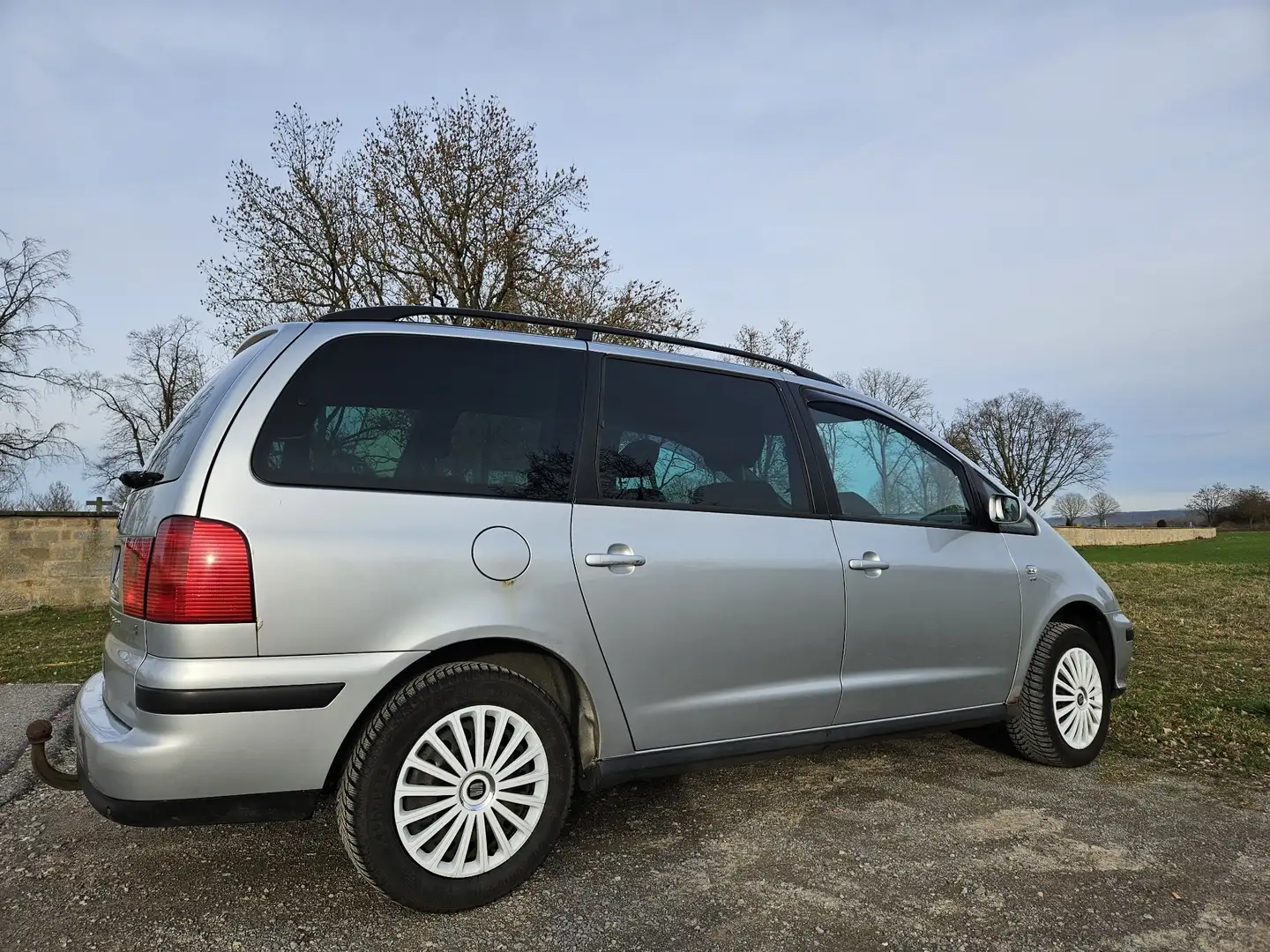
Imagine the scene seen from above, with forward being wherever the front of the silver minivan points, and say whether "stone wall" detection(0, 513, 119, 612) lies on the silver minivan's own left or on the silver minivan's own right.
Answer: on the silver minivan's own left

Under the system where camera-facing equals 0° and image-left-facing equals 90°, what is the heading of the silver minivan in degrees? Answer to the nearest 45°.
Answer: approximately 225°
